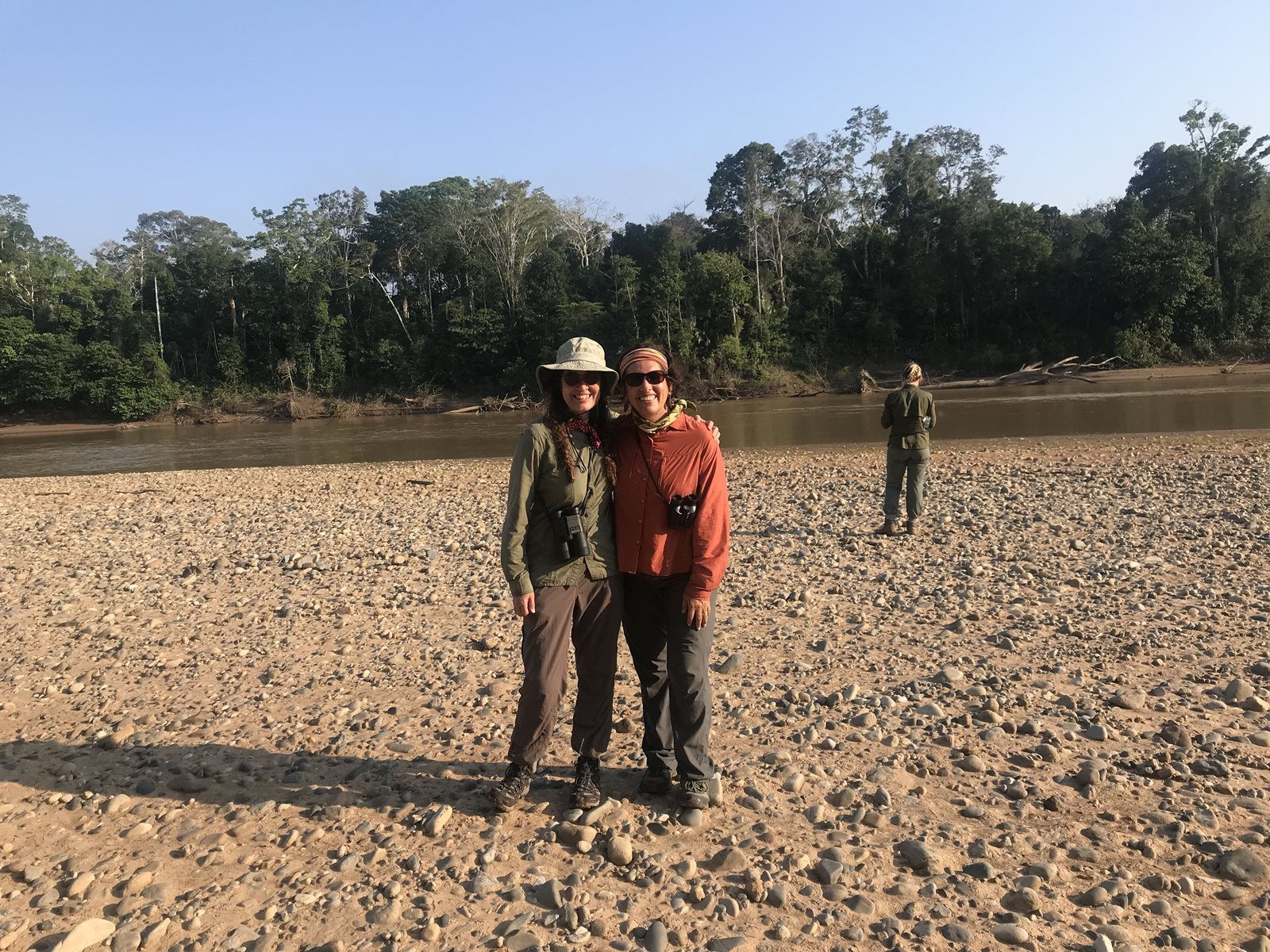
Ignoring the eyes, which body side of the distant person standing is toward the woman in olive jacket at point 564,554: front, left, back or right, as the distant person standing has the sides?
back

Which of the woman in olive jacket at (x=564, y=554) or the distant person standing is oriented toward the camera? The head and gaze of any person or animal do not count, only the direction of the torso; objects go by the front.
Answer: the woman in olive jacket

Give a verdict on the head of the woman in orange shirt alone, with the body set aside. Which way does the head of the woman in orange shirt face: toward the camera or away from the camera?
toward the camera

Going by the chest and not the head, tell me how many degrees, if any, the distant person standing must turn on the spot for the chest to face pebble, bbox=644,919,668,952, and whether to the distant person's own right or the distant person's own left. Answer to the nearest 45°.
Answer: approximately 180°

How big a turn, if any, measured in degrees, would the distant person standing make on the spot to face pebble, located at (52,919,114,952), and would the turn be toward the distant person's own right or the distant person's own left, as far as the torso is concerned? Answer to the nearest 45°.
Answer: approximately 180°

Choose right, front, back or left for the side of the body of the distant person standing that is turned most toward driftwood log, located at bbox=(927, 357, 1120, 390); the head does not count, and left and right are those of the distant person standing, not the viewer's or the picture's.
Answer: front

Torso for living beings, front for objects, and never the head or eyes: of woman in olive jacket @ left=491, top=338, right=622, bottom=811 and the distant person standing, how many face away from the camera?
1

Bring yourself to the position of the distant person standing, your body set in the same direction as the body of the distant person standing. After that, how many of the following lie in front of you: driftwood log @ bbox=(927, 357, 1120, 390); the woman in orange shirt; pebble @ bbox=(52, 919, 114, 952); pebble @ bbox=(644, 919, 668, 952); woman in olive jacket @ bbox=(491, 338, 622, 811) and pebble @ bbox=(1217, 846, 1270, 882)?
1

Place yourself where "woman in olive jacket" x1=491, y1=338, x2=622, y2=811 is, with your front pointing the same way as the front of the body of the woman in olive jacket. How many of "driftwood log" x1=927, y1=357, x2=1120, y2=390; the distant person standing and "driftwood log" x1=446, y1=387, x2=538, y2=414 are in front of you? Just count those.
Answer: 0

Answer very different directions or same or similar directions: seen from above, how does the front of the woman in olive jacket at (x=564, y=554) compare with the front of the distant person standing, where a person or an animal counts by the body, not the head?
very different directions

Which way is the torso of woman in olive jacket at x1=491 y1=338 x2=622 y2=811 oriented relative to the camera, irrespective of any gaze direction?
toward the camera

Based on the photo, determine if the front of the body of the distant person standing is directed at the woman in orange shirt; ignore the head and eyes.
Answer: no

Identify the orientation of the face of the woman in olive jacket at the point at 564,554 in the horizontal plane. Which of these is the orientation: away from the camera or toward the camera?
toward the camera

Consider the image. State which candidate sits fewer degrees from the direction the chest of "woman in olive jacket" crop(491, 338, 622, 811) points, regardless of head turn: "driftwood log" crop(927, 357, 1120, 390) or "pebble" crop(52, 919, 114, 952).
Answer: the pebble

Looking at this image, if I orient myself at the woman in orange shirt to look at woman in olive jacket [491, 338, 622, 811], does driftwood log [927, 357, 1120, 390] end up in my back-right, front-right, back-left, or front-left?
back-right

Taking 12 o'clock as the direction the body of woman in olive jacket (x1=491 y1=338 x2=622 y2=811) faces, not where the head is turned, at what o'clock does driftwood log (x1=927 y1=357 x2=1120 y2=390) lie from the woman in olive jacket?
The driftwood log is roughly at 7 o'clock from the woman in olive jacket.

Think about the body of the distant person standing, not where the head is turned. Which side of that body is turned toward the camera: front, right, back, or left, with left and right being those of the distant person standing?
back
